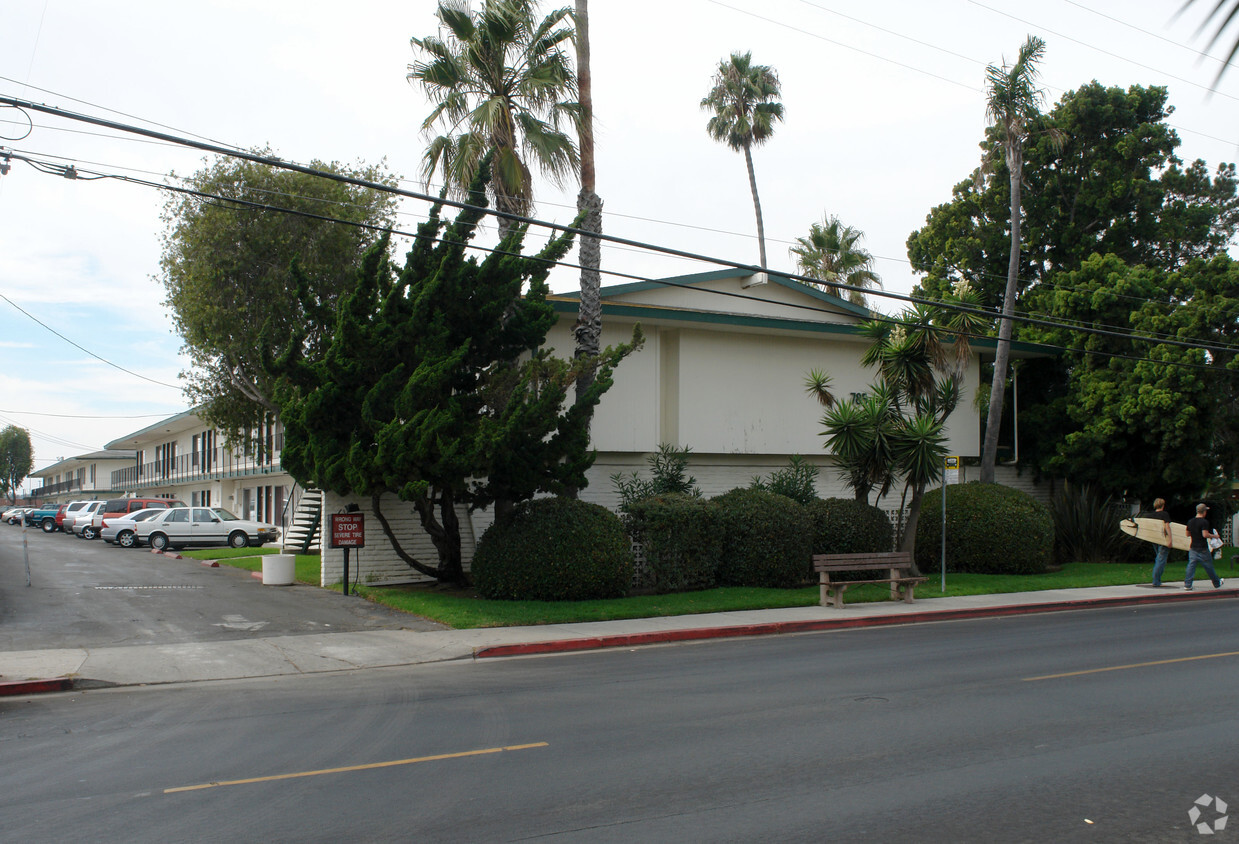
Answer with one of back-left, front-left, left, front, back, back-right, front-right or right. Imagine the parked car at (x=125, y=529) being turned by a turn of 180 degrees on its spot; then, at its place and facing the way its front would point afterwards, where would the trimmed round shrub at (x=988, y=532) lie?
back-left

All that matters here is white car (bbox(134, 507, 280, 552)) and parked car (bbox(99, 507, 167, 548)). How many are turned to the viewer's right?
2

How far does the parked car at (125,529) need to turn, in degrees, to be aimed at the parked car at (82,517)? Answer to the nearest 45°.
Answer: approximately 90° to its left

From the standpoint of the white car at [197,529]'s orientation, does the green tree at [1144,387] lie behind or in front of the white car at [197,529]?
in front

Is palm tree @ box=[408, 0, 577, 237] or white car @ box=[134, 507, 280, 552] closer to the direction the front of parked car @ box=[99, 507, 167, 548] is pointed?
the palm tree

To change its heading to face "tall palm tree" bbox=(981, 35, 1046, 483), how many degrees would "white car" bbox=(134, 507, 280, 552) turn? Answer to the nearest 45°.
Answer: approximately 45° to its right

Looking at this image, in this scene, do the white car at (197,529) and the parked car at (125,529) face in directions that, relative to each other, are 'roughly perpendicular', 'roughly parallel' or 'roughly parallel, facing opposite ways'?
roughly parallel

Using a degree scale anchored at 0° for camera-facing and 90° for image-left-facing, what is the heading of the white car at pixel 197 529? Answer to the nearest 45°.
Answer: approximately 270°

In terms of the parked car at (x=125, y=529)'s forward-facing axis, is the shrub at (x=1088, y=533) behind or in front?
in front

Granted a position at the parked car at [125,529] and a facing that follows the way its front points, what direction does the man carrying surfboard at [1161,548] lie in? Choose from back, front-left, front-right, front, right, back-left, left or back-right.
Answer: front-right

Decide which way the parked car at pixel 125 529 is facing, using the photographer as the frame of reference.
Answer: facing to the right of the viewer
